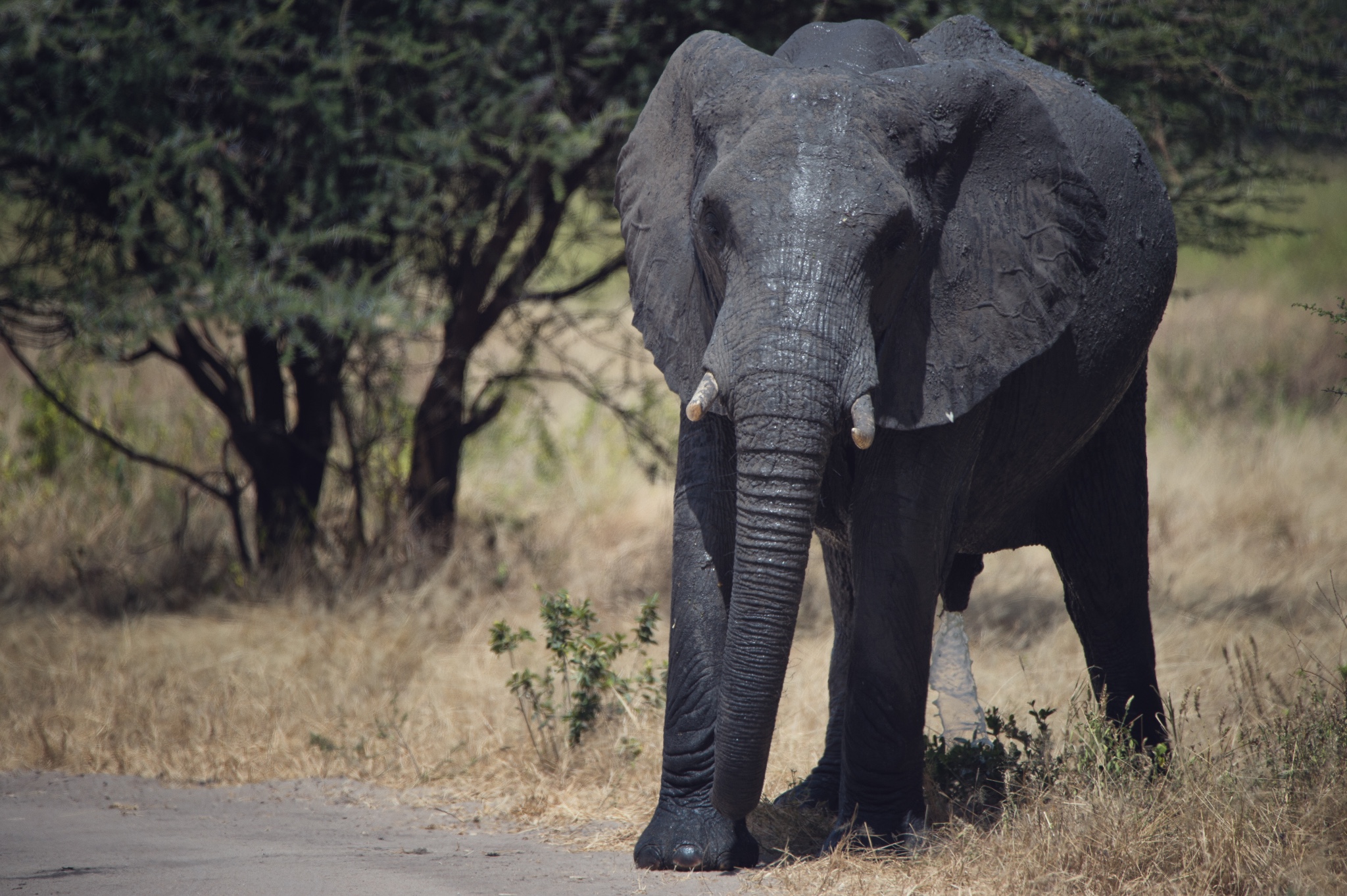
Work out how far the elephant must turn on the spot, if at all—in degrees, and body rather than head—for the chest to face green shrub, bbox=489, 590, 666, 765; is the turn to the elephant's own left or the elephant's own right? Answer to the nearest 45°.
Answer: approximately 90° to the elephant's own right

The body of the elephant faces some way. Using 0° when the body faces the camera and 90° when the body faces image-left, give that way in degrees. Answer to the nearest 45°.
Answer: approximately 45°

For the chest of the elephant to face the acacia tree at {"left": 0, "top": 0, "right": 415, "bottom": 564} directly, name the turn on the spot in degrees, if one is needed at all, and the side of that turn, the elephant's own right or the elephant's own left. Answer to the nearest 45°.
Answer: approximately 90° to the elephant's own right
